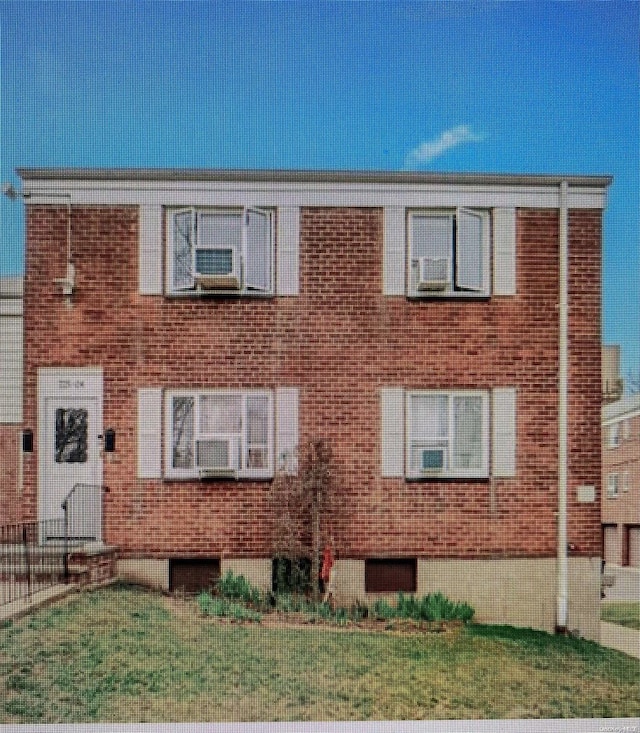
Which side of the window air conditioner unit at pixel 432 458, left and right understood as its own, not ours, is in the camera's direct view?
back

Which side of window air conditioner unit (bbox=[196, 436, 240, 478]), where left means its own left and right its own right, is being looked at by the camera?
back

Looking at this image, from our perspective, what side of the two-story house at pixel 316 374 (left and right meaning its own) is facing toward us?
front

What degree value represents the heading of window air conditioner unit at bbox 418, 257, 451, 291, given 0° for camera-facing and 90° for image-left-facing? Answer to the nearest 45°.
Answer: approximately 180°

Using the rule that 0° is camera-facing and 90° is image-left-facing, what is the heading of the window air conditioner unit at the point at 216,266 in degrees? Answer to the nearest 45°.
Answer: approximately 180°

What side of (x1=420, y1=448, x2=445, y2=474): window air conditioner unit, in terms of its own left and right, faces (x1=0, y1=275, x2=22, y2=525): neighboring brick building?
left

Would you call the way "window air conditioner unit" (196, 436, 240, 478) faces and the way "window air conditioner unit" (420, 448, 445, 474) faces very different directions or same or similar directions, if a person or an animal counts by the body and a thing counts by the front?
same or similar directions
